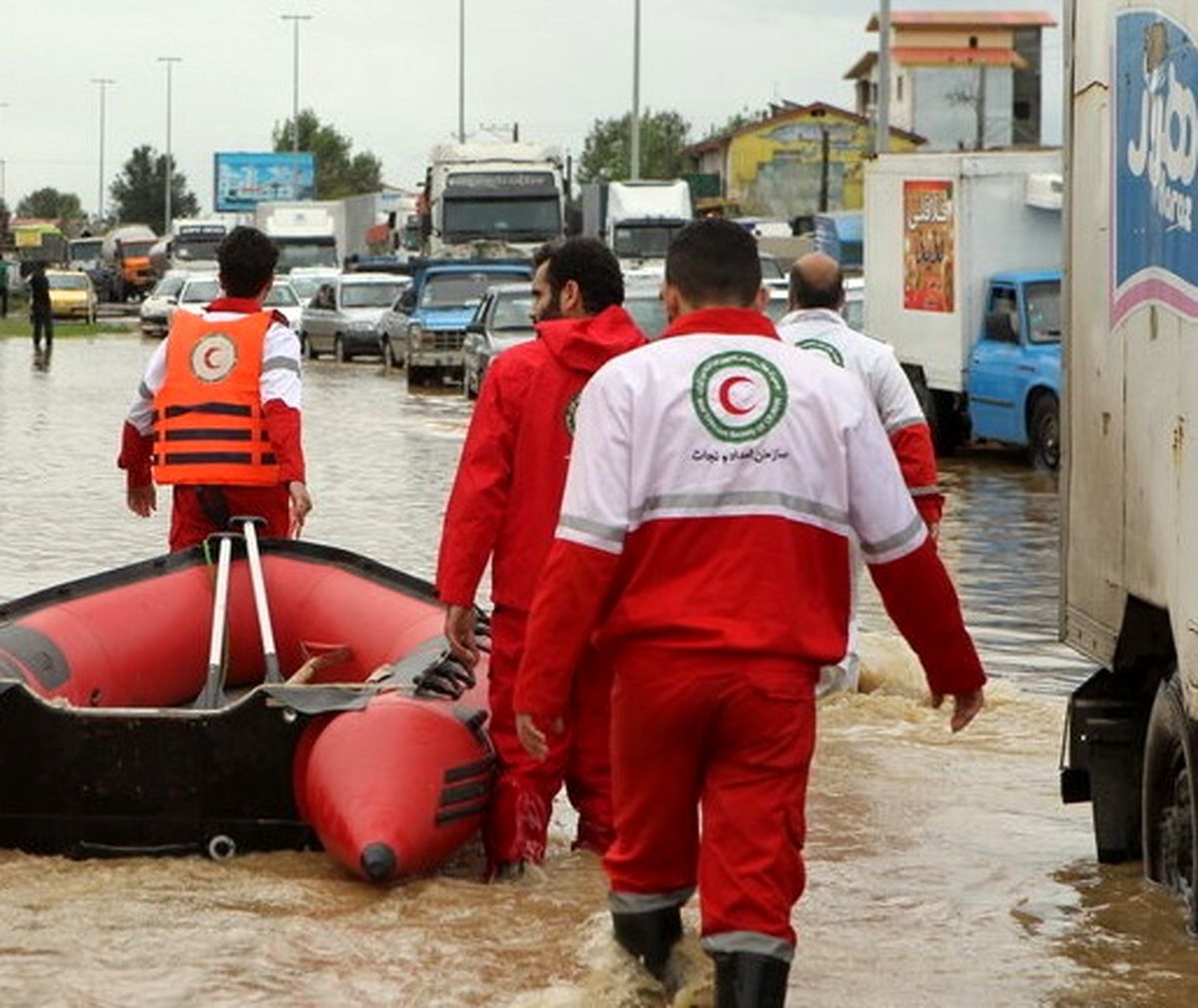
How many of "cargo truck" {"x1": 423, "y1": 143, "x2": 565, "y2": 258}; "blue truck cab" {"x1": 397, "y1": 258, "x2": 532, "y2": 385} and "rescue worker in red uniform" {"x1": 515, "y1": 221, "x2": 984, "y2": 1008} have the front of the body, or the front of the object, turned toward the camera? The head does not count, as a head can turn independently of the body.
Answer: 2

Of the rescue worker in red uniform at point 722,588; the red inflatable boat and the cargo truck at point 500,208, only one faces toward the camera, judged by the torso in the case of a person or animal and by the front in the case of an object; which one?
the cargo truck

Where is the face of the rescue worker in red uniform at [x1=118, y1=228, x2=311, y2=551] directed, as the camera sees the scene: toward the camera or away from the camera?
away from the camera

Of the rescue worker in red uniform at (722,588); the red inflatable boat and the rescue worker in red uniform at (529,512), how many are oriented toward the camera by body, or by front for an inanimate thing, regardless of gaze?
0

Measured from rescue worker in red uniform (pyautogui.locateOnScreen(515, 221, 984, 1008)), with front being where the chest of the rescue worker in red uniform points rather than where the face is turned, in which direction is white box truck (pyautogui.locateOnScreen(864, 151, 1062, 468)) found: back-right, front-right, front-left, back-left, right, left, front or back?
front

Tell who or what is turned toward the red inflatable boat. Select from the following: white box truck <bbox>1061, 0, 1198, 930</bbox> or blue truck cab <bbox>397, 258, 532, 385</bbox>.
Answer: the blue truck cab

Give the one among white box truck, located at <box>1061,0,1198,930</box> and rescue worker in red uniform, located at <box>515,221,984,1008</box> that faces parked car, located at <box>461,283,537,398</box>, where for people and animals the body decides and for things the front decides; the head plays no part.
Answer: the rescue worker in red uniform

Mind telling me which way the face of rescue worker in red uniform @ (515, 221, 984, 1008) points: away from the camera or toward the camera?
away from the camera

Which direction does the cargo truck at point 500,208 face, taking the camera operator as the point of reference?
facing the viewer

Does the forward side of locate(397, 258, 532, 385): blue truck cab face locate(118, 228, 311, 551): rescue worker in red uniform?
yes

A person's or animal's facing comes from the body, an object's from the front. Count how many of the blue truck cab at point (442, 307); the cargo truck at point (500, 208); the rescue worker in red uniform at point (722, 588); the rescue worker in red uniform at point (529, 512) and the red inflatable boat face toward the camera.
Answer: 2

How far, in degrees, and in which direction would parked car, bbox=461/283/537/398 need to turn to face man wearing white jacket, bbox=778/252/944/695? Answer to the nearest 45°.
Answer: approximately 45° to its left

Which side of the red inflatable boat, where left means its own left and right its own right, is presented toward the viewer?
back

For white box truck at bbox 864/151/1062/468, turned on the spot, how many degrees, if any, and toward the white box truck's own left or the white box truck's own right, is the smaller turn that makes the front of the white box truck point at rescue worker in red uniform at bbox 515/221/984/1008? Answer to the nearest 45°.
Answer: approximately 45° to the white box truck's own right

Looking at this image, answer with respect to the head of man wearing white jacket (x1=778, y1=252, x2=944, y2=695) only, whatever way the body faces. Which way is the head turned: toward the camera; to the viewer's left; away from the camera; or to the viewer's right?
away from the camera

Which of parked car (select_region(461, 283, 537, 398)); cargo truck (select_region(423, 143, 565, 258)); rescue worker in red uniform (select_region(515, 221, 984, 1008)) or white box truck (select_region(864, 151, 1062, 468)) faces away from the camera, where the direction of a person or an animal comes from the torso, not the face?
the rescue worker in red uniform

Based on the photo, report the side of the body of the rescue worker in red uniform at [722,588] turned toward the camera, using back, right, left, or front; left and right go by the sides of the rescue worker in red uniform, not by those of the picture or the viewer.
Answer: back
